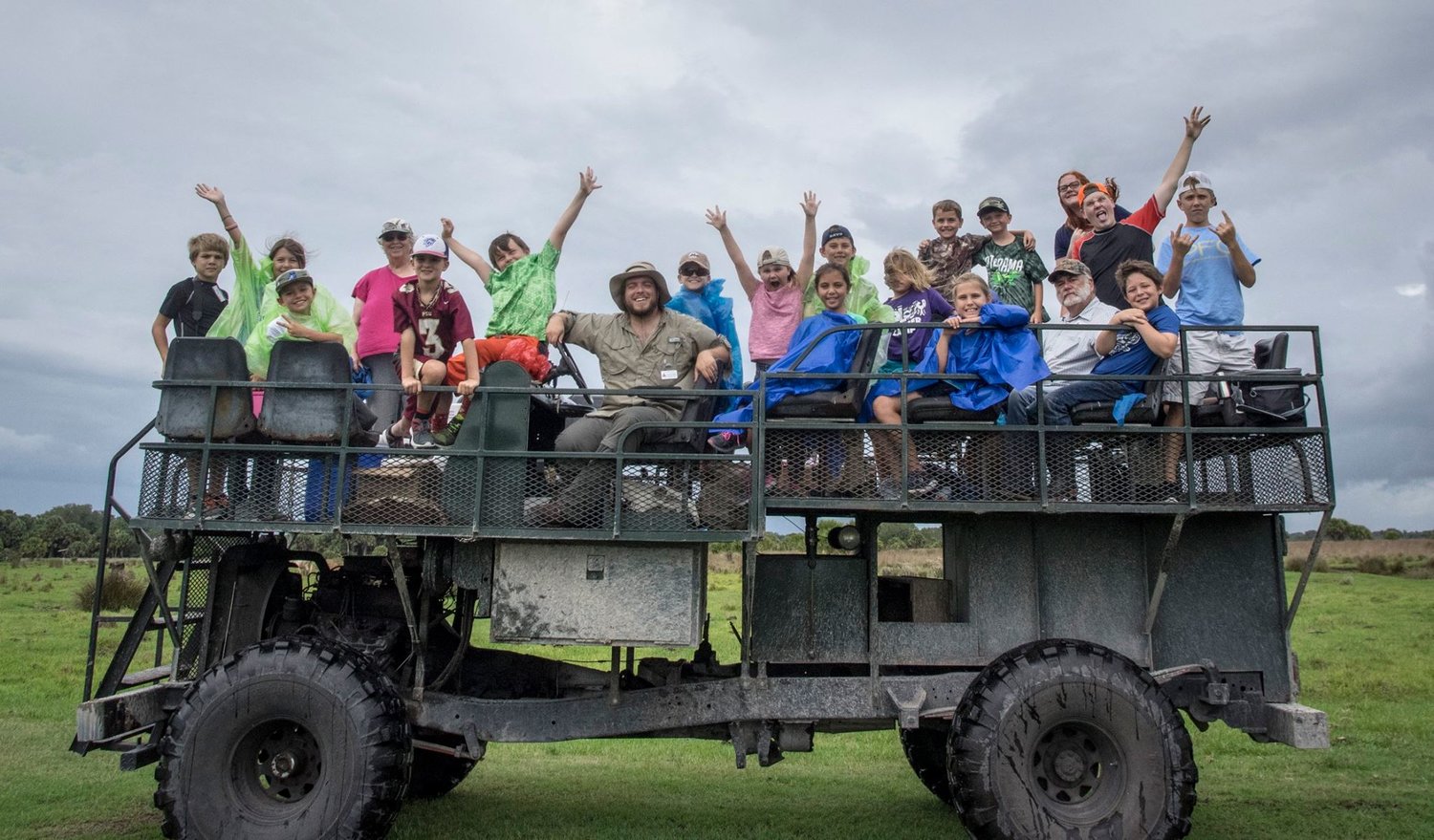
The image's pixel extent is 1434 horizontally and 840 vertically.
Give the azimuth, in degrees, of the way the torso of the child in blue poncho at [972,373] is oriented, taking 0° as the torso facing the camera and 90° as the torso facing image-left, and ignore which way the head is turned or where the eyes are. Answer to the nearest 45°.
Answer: approximately 45°

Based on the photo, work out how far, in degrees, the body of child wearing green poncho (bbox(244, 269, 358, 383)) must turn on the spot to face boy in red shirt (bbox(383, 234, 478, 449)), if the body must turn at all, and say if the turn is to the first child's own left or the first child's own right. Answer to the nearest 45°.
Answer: approximately 45° to the first child's own left

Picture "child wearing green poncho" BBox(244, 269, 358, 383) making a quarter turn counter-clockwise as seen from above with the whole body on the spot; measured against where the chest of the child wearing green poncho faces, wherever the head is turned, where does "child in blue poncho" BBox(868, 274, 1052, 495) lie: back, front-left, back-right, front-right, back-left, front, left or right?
front-right

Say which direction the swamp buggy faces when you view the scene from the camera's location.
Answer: facing to the left of the viewer

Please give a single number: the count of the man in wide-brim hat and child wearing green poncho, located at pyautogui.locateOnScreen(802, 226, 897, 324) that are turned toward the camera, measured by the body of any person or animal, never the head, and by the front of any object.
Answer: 2

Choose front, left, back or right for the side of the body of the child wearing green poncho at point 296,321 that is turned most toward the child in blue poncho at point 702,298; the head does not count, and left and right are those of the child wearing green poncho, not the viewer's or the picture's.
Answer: left

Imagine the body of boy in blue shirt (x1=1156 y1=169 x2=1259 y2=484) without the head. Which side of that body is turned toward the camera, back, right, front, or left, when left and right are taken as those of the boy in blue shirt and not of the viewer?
front

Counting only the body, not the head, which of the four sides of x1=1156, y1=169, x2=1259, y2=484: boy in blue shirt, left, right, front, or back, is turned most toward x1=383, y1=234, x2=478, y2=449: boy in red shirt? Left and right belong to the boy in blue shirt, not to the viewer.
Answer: right

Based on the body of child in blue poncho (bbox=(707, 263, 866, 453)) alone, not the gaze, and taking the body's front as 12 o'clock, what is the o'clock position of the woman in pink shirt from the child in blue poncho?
The woman in pink shirt is roughly at 2 o'clock from the child in blue poncho.

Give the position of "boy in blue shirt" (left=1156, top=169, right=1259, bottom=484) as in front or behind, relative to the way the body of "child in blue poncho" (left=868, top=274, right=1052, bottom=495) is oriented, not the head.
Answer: behind

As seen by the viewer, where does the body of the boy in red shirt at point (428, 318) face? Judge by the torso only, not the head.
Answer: toward the camera

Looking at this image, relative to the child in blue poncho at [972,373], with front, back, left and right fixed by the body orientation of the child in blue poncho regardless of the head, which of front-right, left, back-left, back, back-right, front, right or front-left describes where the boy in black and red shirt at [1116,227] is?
back
